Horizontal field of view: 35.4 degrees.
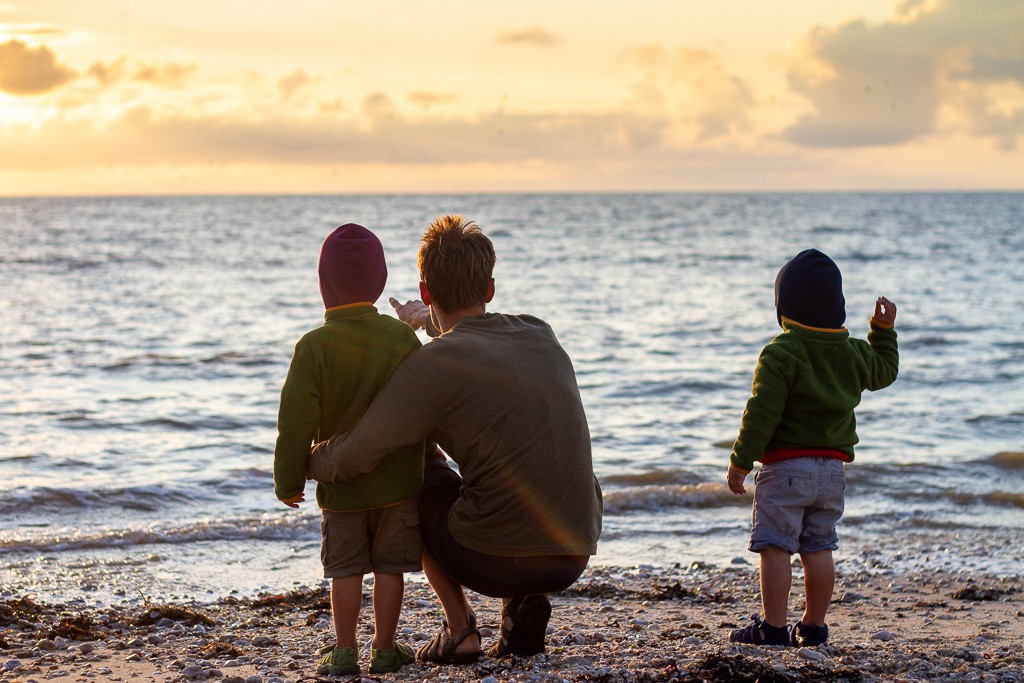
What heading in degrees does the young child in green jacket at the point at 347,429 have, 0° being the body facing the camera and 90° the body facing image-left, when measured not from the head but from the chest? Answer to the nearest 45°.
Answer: approximately 180°

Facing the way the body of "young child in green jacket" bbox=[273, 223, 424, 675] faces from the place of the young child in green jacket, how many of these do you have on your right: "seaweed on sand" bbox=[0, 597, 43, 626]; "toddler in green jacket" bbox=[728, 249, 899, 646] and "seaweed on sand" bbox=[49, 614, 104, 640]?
1

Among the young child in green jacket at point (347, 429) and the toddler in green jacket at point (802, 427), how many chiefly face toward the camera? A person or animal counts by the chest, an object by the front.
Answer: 0

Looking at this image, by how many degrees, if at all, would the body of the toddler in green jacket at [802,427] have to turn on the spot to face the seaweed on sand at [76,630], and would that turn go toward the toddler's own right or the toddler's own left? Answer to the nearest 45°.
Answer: approximately 45° to the toddler's own left

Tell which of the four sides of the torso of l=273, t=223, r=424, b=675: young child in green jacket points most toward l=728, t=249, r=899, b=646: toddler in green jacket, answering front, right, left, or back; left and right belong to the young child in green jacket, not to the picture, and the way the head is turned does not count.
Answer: right

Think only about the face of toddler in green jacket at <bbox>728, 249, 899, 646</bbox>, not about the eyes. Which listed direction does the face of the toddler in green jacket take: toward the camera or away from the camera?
away from the camera

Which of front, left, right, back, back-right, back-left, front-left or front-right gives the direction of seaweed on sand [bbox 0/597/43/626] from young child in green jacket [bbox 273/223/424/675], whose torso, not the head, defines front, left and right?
front-left

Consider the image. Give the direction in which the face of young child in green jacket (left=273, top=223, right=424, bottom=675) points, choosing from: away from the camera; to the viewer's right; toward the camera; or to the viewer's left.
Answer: away from the camera

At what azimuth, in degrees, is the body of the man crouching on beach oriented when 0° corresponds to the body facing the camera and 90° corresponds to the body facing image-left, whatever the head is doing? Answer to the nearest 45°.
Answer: approximately 135°

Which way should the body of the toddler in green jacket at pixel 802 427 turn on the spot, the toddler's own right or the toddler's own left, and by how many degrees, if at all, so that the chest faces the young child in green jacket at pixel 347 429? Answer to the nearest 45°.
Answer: approximately 90° to the toddler's own left
